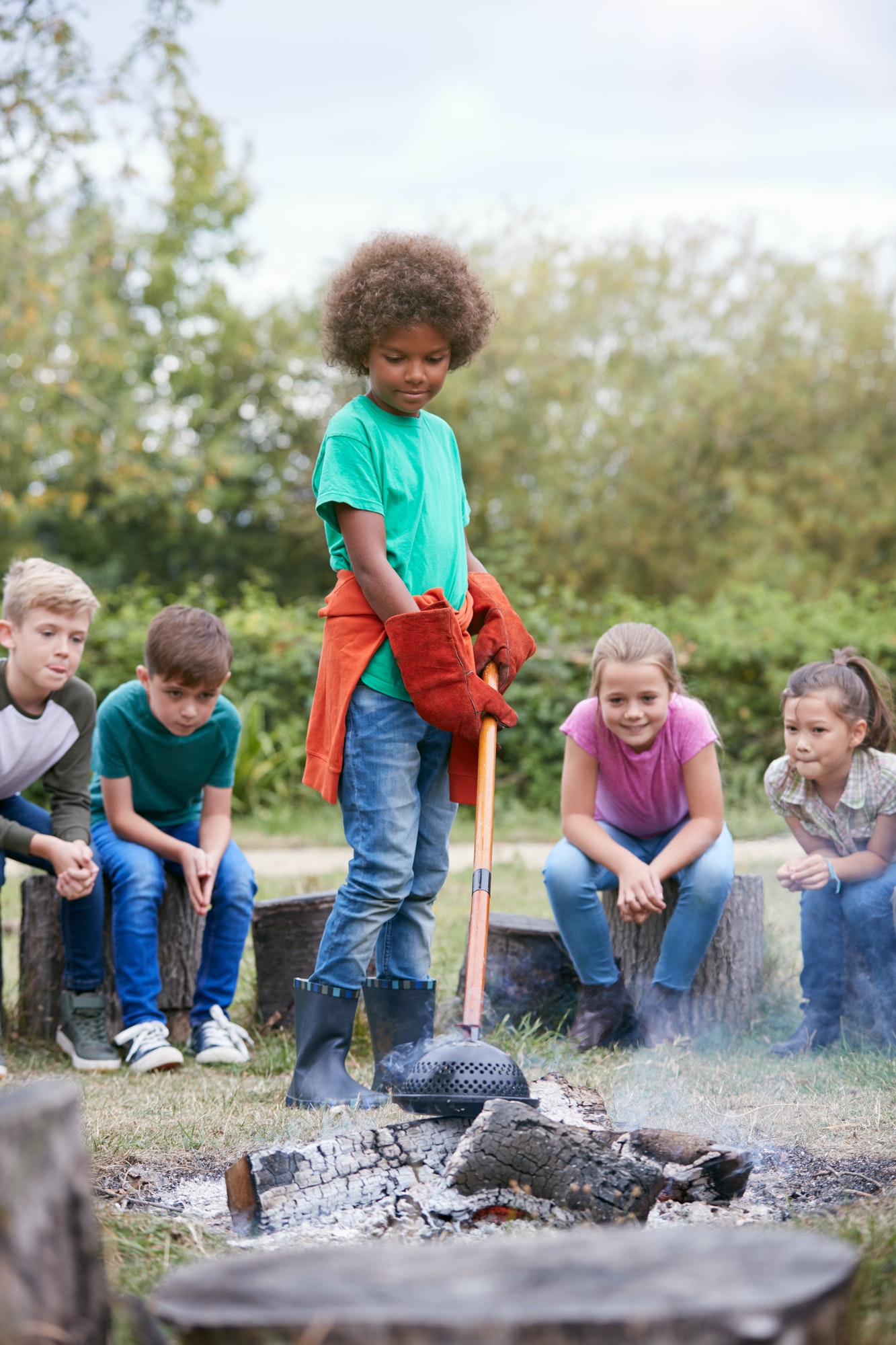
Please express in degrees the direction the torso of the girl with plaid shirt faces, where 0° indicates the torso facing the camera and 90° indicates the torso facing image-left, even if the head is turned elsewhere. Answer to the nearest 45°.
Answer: approximately 45°

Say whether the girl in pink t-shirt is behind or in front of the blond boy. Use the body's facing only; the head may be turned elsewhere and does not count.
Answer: in front

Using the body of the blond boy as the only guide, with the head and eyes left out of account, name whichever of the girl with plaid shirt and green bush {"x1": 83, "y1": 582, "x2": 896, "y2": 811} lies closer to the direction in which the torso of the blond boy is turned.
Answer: the girl with plaid shirt

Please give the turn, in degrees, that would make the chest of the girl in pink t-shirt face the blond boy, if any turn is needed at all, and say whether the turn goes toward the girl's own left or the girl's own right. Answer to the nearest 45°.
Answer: approximately 90° to the girl's own right

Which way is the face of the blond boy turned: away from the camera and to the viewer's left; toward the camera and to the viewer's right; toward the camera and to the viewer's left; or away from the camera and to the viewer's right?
toward the camera and to the viewer's right

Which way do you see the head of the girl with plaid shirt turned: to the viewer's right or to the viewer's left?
to the viewer's left

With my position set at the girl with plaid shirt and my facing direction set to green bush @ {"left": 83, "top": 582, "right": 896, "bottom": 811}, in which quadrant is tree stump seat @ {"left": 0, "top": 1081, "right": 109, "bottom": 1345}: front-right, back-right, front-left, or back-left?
back-left

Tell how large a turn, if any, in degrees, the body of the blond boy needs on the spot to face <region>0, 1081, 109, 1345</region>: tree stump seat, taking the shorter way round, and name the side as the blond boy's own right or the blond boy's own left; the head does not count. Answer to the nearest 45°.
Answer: approximately 45° to the blond boy's own right

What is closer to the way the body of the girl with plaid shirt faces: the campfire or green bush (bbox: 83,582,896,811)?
the campfire
